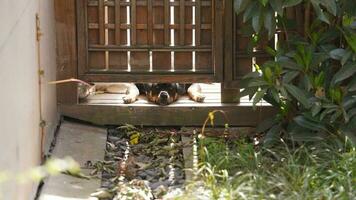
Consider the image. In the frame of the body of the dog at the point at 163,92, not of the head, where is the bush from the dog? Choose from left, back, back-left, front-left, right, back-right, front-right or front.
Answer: front-left

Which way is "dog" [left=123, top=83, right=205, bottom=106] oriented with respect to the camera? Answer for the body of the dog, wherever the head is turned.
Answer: toward the camera

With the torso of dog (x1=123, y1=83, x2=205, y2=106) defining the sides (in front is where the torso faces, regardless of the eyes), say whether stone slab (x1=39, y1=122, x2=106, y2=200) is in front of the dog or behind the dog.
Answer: in front
